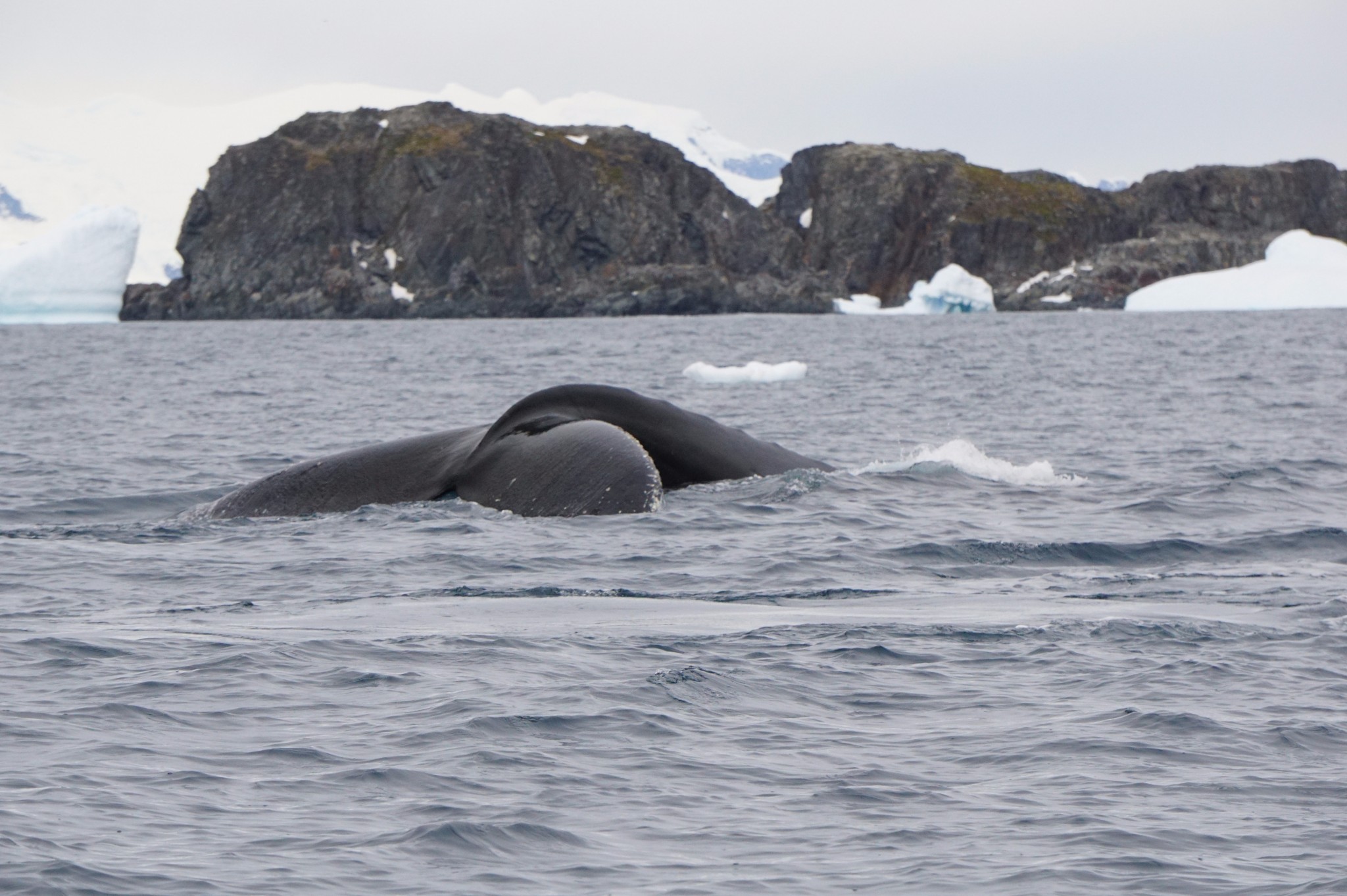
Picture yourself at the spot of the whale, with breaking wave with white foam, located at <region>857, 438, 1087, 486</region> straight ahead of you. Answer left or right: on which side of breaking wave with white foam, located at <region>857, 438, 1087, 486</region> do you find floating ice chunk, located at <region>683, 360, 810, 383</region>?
left

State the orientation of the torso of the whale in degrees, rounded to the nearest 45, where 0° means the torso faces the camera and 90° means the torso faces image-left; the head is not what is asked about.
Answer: approximately 225°
